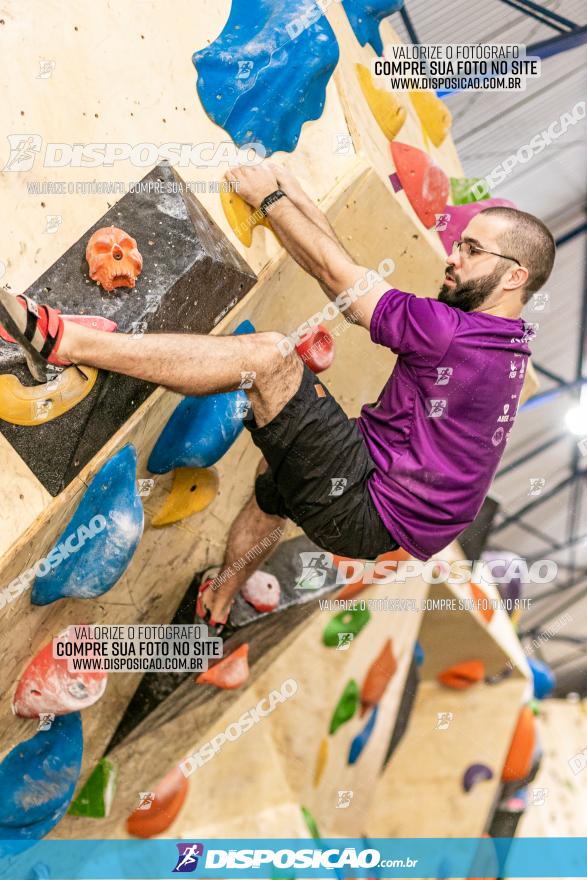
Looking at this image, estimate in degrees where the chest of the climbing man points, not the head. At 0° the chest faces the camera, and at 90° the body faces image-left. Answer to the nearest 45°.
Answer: approximately 90°

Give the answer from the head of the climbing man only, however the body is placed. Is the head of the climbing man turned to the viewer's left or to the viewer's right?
to the viewer's left

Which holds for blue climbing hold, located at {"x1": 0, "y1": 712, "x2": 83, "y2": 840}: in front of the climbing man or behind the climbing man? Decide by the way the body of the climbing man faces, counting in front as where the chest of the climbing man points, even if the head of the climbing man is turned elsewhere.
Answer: in front
